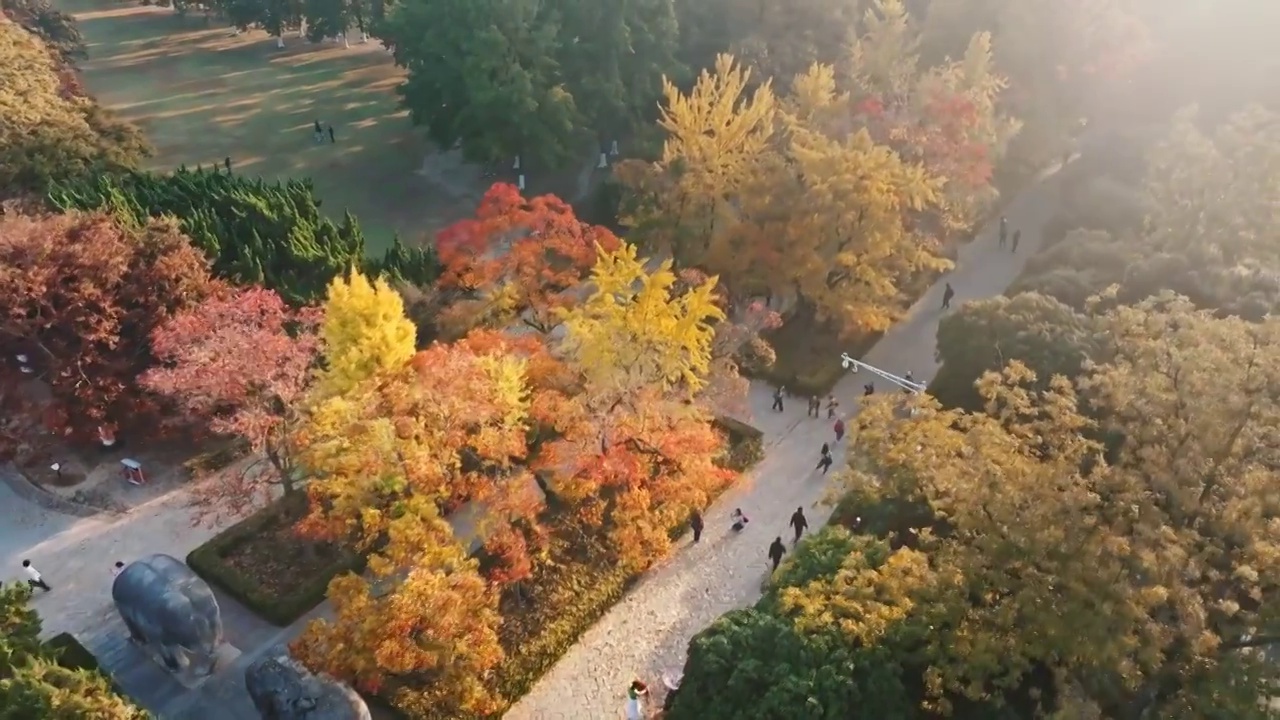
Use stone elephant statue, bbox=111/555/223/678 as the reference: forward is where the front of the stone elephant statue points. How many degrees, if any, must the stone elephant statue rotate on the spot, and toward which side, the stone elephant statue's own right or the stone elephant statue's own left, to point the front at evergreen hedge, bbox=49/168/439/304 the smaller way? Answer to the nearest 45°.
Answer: approximately 135° to the stone elephant statue's own left

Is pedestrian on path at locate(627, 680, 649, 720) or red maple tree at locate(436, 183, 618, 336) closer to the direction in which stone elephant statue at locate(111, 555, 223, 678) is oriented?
the pedestrian on path

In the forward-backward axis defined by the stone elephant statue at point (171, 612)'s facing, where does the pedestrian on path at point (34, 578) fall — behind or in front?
behind

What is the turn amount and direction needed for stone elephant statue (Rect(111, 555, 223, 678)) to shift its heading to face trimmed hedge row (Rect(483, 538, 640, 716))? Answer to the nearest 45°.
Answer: approximately 45° to its left

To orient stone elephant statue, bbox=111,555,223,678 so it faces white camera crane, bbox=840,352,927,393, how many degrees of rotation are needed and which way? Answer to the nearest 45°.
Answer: approximately 45° to its left

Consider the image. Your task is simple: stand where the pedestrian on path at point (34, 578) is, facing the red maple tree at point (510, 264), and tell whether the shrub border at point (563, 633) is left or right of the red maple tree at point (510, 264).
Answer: right

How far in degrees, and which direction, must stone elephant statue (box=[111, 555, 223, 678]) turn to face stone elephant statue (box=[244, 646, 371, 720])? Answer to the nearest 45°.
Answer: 0° — it already faces it

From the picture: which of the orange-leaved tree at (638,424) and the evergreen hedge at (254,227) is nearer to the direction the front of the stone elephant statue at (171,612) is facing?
the orange-leaved tree

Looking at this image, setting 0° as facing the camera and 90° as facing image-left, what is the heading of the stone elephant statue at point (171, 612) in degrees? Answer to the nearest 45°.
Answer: approximately 315°
